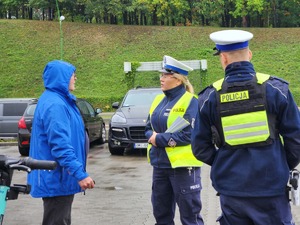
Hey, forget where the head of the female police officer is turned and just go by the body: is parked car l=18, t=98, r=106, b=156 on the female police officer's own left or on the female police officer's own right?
on the female police officer's own right

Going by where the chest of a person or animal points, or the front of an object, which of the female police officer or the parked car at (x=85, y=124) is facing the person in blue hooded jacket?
the female police officer

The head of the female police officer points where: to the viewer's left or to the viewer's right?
to the viewer's left

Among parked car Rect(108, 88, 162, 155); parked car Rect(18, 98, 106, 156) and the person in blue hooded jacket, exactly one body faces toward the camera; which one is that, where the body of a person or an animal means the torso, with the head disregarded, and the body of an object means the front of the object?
parked car Rect(108, 88, 162, 155)

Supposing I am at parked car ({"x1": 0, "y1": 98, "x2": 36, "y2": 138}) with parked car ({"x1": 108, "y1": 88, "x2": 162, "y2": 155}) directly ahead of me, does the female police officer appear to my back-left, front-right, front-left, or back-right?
front-right

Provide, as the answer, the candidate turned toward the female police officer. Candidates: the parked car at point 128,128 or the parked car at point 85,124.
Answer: the parked car at point 128,128

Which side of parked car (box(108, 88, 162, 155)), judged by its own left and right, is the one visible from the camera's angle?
front

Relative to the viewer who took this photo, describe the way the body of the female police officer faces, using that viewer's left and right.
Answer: facing the viewer and to the left of the viewer

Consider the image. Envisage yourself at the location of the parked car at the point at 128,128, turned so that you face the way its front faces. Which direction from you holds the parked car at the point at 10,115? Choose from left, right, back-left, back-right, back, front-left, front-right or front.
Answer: back-right

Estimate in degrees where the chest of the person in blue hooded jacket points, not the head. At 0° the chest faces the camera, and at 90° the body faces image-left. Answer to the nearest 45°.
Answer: approximately 270°

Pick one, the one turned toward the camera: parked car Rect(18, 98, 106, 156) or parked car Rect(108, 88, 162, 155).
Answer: parked car Rect(108, 88, 162, 155)

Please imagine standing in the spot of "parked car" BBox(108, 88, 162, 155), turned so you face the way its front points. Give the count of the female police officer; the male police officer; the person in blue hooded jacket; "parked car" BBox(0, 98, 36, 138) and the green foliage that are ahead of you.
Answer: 3

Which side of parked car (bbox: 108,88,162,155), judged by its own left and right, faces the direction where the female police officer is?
front

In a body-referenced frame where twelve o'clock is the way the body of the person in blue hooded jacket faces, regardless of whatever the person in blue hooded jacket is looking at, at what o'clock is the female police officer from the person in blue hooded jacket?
The female police officer is roughly at 11 o'clock from the person in blue hooded jacket.

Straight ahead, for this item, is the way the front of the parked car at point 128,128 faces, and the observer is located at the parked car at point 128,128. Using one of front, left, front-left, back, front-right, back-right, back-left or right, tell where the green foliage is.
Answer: back
